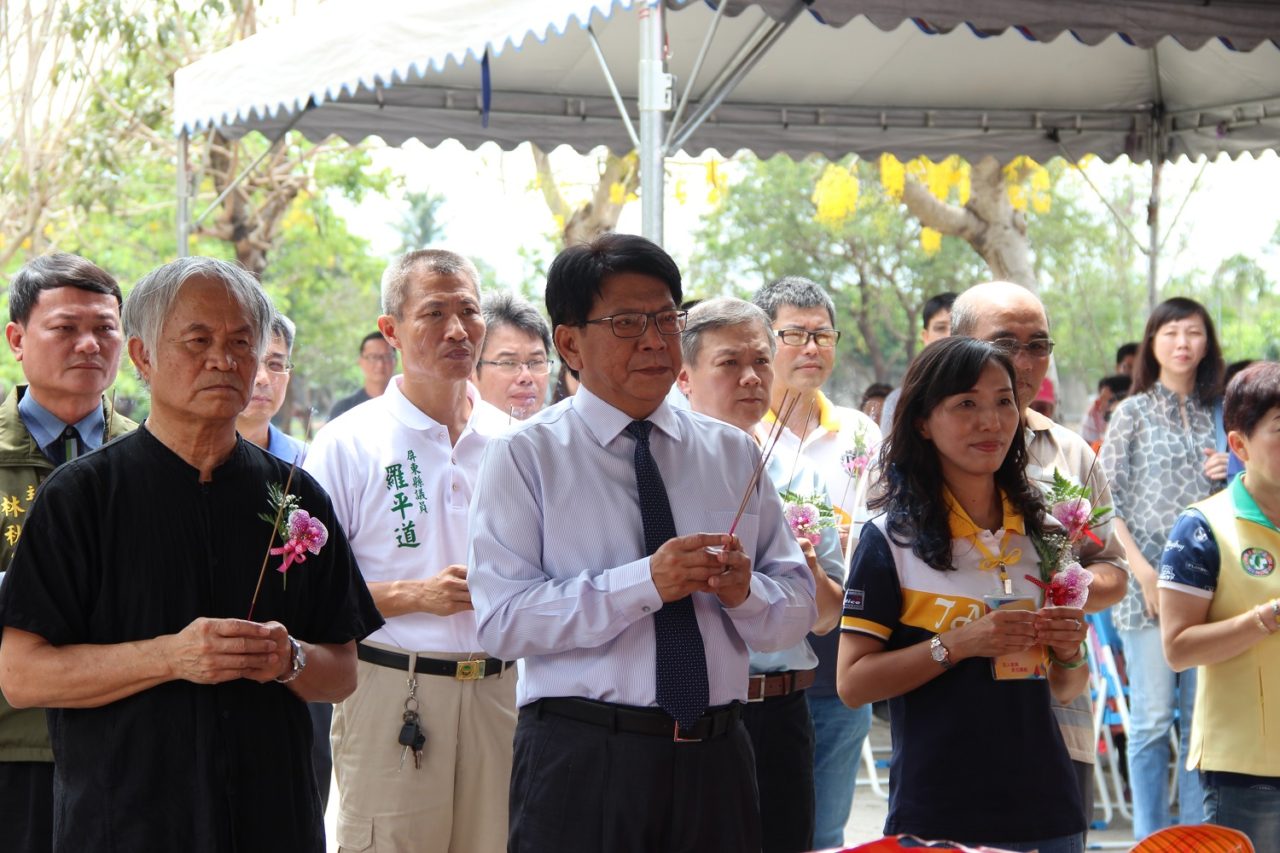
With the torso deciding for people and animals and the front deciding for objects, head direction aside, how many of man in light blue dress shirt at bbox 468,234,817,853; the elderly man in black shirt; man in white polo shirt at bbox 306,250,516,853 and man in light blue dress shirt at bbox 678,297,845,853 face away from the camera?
0

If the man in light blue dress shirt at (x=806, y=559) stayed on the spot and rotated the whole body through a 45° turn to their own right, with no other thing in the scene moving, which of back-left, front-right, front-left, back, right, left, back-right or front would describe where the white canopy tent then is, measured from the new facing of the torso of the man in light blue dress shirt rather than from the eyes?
back

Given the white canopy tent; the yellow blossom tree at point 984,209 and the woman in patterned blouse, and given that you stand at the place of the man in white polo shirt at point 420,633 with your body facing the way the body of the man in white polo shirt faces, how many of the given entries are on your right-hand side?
0

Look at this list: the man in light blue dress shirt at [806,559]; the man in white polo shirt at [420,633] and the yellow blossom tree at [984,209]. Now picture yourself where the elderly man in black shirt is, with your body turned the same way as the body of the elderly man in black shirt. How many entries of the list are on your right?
0

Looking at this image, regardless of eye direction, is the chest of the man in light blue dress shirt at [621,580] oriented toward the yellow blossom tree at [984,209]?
no

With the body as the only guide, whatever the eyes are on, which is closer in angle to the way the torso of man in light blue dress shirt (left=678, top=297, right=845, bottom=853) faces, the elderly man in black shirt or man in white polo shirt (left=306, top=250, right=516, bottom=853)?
the elderly man in black shirt

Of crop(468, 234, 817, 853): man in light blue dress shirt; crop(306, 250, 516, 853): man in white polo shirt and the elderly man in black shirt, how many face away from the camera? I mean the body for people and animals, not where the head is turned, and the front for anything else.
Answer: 0

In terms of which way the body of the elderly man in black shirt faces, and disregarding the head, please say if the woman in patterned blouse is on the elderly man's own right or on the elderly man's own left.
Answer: on the elderly man's own left

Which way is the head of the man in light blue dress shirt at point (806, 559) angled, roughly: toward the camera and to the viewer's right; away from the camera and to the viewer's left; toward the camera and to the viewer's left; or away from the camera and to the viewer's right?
toward the camera and to the viewer's right

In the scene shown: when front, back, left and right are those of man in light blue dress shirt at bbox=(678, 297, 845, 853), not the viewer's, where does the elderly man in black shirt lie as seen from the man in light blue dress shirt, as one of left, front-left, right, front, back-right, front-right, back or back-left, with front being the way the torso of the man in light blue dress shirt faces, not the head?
right

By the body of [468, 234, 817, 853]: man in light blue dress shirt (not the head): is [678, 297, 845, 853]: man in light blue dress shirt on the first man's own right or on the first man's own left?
on the first man's own left

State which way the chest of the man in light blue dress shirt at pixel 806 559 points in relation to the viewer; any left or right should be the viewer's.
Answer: facing the viewer and to the right of the viewer

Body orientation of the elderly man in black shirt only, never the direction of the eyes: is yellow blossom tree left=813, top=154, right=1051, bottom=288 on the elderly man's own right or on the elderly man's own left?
on the elderly man's own left

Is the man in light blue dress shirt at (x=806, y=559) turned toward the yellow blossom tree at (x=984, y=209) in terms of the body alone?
no

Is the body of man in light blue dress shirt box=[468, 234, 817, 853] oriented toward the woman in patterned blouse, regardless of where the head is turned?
no

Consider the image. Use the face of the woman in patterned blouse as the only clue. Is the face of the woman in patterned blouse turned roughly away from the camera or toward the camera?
toward the camera

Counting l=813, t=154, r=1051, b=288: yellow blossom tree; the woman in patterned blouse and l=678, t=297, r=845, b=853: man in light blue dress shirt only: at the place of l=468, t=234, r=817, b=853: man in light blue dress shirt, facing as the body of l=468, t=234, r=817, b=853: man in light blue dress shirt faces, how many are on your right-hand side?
0

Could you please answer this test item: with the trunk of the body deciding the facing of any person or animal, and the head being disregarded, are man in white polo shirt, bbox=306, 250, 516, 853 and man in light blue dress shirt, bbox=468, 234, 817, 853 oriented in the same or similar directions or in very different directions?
same or similar directions

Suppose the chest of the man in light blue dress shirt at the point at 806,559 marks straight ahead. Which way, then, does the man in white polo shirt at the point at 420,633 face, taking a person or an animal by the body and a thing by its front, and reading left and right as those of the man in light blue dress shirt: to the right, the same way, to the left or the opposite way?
the same way

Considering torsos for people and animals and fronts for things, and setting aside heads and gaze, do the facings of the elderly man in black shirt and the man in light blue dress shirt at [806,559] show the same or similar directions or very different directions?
same or similar directions
